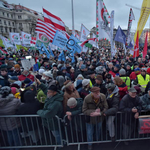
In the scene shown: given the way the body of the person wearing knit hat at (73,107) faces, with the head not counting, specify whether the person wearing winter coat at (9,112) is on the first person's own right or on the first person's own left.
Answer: on the first person's own right

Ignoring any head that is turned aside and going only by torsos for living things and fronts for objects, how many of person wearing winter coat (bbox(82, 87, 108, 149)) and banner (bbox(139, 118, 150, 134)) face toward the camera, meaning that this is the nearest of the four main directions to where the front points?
2
